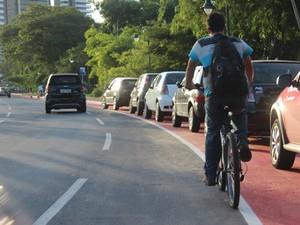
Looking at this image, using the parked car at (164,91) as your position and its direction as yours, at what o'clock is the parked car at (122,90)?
the parked car at (122,90) is roughly at 1 o'clock from the parked car at (164,91).

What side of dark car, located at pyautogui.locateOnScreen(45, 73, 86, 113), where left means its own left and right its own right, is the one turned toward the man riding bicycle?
back

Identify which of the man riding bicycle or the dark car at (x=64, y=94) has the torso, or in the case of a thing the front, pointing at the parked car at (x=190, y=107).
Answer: the man riding bicycle

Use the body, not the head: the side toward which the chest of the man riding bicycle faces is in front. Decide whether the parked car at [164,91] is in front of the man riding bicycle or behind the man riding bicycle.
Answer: in front

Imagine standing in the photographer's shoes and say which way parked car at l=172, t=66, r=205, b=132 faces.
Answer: facing away from the viewer and to the left of the viewer

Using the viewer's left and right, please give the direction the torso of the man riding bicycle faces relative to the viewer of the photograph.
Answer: facing away from the viewer

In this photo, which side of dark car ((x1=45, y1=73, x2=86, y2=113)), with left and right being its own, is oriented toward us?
back

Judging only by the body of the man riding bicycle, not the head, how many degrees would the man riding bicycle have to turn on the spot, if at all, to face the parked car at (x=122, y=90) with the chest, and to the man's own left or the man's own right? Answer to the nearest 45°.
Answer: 0° — they already face it

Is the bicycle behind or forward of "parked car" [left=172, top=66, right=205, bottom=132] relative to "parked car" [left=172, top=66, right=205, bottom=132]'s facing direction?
behind
